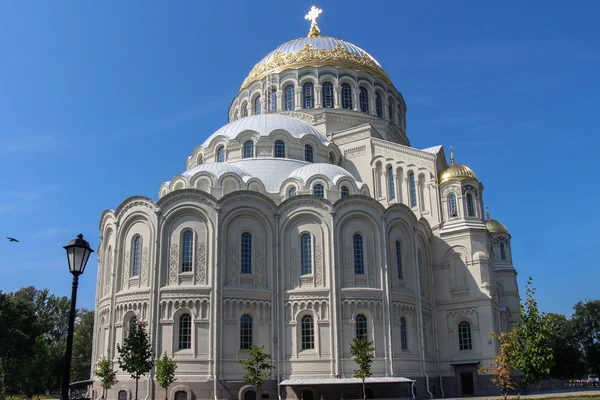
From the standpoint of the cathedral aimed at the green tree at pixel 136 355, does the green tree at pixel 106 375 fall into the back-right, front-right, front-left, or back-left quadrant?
front-right

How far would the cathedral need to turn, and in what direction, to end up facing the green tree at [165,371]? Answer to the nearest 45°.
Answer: approximately 180°

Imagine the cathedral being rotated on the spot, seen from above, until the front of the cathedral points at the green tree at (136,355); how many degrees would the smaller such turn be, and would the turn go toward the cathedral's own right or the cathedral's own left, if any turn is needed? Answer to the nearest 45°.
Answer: approximately 180°

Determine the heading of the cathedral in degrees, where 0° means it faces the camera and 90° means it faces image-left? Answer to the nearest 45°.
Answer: approximately 225°

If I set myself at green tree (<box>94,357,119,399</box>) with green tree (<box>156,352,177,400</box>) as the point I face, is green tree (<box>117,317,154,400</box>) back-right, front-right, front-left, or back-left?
front-right

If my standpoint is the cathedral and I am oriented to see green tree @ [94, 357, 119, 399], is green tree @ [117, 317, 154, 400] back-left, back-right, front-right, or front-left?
front-left

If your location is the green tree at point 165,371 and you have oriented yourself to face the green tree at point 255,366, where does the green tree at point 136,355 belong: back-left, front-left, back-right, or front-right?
back-right
